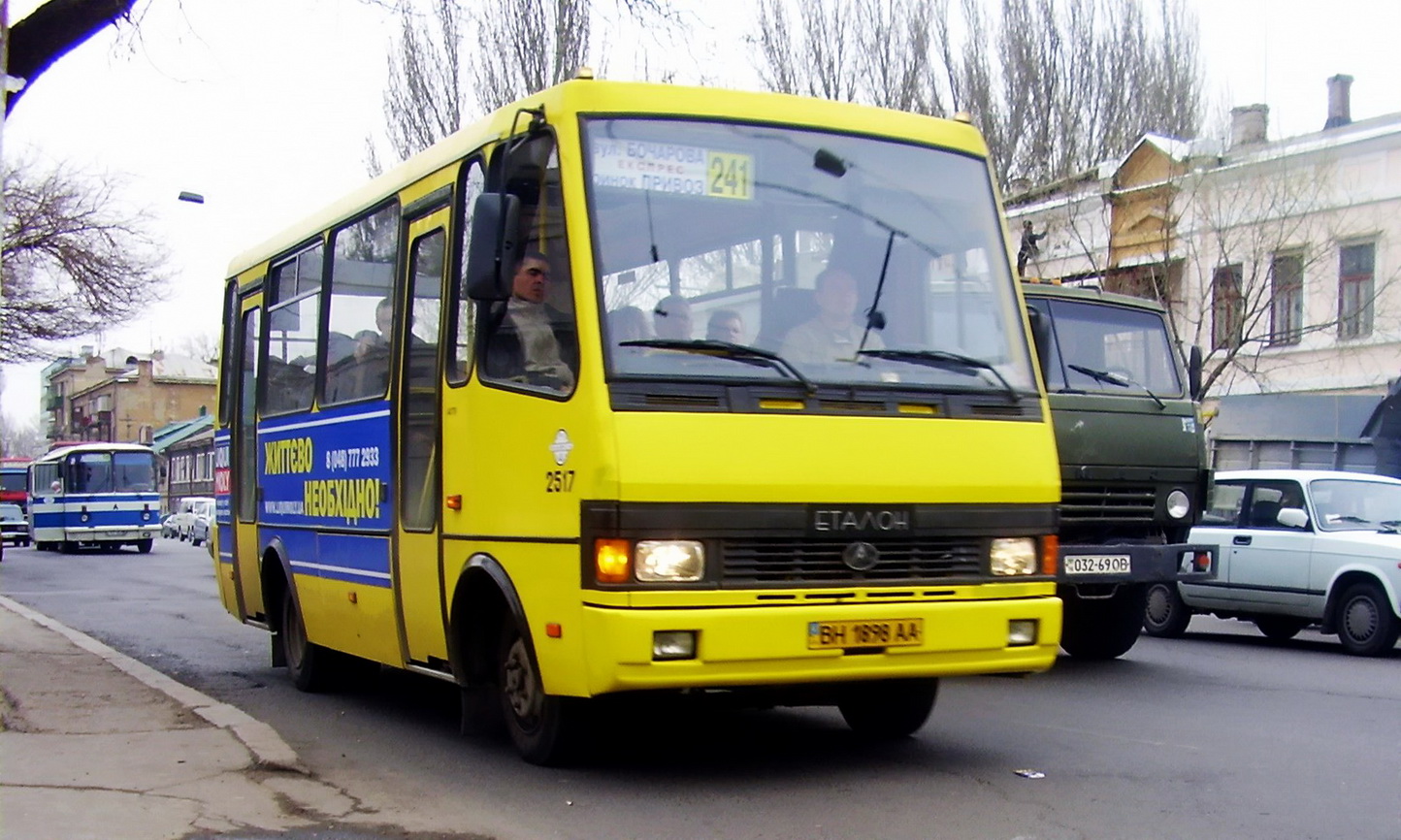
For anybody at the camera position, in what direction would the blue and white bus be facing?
facing the viewer

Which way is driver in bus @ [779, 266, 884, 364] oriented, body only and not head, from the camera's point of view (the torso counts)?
toward the camera

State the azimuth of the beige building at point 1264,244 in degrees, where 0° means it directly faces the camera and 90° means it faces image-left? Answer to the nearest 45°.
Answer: approximately 45°

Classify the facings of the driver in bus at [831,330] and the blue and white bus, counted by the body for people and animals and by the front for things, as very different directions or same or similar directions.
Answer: same or similar directions

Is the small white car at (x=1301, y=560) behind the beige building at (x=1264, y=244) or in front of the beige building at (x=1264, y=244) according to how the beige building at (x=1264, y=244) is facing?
in front

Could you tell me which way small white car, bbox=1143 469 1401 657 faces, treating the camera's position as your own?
facing the viewer and to the right of the viewer

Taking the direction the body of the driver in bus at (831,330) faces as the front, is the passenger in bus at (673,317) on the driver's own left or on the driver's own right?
on the driver's own right

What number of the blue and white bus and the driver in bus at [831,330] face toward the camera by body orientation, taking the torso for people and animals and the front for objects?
2

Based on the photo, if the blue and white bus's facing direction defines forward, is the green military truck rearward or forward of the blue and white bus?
forward

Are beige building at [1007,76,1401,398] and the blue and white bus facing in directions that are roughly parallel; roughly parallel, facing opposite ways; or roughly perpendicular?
roughly perpendicular

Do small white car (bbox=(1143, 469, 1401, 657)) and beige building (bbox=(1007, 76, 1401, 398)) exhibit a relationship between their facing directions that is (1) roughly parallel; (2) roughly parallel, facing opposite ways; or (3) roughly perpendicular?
roughly perpendicular

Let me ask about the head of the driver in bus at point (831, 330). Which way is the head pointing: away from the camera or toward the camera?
toward the camera

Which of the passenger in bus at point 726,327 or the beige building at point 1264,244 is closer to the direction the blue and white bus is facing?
the passenger in bus

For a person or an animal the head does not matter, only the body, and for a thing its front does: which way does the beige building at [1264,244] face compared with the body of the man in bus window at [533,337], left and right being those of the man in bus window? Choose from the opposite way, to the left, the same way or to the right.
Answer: to the right

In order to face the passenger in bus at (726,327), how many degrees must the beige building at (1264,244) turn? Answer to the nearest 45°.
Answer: approximately 45° to its left

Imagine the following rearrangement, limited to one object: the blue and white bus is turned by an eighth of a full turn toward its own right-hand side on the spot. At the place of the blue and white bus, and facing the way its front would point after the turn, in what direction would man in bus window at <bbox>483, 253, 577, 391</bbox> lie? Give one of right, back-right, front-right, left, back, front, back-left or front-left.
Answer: front-left
